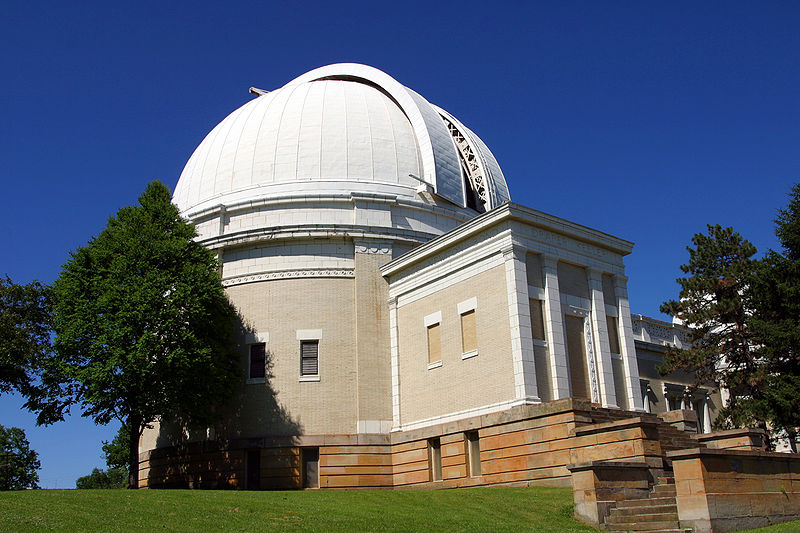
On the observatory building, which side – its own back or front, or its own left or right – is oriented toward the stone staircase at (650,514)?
front

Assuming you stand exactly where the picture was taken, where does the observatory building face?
facing the viewer and to the right of the viewer

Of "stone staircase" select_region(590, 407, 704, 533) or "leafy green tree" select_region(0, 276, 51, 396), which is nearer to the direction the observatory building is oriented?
the stone staircase

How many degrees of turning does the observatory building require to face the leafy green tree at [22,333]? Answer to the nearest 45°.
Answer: approximately 135° to its right

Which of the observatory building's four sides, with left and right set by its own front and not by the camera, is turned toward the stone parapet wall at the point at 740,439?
front

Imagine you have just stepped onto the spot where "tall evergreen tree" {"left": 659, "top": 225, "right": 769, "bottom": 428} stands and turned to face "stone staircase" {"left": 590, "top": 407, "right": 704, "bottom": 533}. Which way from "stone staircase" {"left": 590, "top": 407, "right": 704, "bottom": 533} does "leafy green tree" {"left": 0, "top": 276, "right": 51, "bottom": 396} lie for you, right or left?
right

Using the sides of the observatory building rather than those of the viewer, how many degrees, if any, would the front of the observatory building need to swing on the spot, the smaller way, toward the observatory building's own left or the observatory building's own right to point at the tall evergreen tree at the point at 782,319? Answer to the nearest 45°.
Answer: approximately 45° to the observatory building's own left

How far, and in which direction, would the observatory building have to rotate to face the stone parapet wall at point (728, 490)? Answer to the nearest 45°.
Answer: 0° — it already faces it
